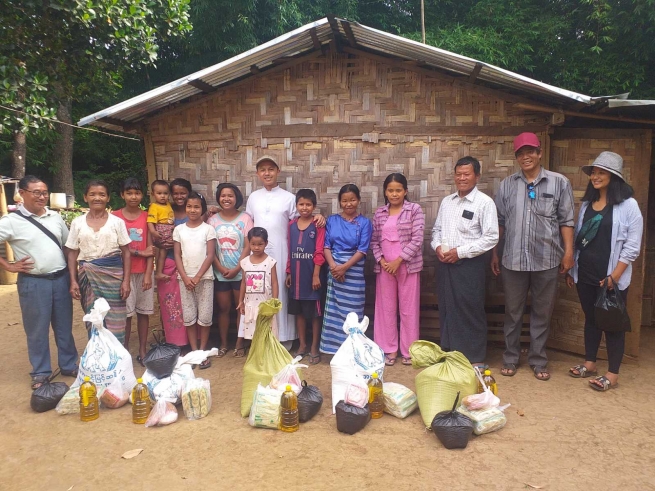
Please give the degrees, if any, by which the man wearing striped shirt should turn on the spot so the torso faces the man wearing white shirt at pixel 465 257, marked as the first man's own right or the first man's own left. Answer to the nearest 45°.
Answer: approximately 90° to the first man's own right

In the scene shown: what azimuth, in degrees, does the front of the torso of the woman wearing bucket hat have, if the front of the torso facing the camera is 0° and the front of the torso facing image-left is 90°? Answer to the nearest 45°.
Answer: approximately 45°

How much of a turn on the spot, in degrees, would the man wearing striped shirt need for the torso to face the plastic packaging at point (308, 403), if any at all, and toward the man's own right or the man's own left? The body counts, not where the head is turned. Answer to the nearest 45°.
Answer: approximately 45° to the man's own right
